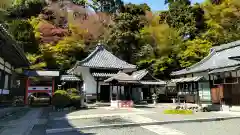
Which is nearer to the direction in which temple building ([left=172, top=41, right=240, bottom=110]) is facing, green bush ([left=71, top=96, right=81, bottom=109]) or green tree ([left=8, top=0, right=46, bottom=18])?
the green bush

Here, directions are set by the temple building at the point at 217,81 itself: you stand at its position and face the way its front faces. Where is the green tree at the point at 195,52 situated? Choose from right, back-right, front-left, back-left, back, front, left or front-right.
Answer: back-right

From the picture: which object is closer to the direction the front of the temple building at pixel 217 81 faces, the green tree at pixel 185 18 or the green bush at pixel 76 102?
the green bush

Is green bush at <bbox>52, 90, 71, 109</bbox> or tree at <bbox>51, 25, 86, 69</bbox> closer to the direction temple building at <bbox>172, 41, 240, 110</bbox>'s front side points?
the green bush

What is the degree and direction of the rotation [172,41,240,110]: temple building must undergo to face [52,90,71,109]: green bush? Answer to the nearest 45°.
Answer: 0° — it already faces it

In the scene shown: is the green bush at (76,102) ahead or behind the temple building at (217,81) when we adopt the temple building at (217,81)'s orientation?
ahead

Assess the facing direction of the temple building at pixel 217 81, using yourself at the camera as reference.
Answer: facing the viewer and to the left of the viewer

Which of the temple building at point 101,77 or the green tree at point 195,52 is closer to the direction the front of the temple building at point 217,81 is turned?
the temple building

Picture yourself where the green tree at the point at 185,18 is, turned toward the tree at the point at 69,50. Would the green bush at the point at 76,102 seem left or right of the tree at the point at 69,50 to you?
left

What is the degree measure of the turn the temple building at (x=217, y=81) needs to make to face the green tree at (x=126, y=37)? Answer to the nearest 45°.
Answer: approximately 90° to its right

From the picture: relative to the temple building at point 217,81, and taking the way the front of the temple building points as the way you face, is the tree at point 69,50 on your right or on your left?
on your right
